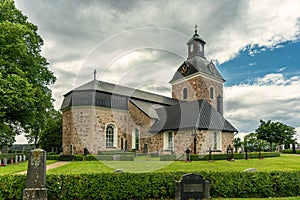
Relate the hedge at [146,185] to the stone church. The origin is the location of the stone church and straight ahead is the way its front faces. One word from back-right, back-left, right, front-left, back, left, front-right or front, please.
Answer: back-right

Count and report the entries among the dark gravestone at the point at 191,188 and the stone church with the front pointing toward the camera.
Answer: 1

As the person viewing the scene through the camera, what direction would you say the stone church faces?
facing away from the viewer and to the right of the viewer

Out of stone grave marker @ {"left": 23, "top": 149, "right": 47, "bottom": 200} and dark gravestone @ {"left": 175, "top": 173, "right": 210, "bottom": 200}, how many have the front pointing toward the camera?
2

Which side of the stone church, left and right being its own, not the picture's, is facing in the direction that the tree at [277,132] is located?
front

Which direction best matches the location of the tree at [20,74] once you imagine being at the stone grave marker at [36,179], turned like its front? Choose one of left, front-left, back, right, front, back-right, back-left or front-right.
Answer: back

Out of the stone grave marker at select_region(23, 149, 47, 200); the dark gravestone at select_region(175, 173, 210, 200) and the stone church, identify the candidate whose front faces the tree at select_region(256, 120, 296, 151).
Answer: the stone church

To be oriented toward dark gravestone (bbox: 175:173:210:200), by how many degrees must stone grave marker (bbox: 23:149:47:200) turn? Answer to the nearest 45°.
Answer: approximately 90° to its left

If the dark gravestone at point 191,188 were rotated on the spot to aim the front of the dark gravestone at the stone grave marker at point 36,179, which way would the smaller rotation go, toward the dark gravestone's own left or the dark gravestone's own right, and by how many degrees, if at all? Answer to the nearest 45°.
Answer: approximately 90° to the dark gravestone's own right

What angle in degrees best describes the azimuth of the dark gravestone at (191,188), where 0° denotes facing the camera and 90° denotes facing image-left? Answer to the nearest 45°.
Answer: approximately 0°
